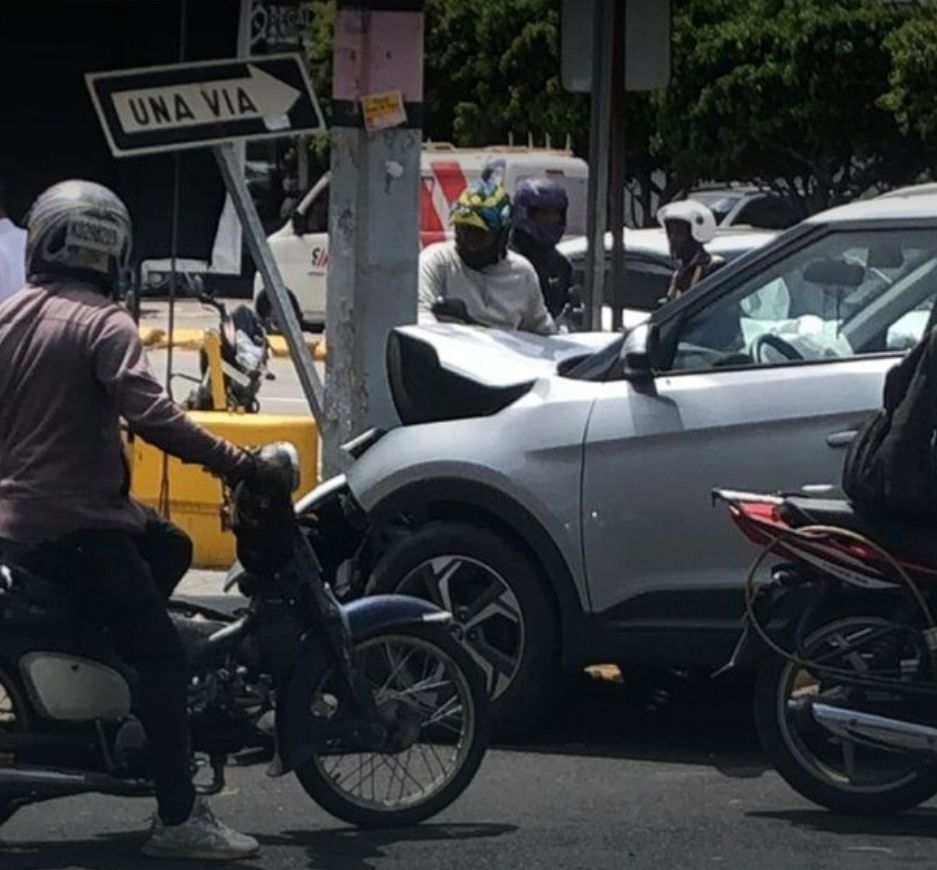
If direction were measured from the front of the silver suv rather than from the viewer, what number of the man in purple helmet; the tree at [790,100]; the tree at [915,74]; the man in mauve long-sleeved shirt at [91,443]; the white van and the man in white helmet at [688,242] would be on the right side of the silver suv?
5

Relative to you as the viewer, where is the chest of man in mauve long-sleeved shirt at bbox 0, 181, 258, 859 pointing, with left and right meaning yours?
facing away from the viewer and to the right of the viewer

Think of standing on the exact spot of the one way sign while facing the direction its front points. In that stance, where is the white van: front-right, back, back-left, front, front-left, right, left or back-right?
back

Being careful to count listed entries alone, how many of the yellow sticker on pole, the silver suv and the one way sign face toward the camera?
2

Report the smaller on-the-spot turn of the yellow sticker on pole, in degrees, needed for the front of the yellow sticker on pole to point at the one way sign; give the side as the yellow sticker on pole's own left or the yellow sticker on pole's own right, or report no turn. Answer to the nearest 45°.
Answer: approximately 90° to the yellow sticker on pole's own right

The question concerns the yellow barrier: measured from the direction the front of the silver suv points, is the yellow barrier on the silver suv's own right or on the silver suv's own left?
on the silver suv's own right

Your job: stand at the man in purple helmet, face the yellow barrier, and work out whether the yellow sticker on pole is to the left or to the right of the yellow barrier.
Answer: left

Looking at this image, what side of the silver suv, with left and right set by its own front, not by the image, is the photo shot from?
left

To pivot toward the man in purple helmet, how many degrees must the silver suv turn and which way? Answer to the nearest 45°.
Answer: approximately 90° to its right

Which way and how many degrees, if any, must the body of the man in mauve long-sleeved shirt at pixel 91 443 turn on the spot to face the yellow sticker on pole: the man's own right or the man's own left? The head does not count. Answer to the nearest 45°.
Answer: approximately 45° to the man's own left

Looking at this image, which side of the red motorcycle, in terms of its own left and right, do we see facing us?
right

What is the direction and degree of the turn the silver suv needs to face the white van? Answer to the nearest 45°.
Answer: approximately 90° to its right

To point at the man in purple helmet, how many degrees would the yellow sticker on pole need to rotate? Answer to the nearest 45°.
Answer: approximately 135° to its left

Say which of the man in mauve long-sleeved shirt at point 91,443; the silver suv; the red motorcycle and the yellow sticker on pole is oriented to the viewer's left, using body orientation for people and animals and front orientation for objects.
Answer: the silver suv
